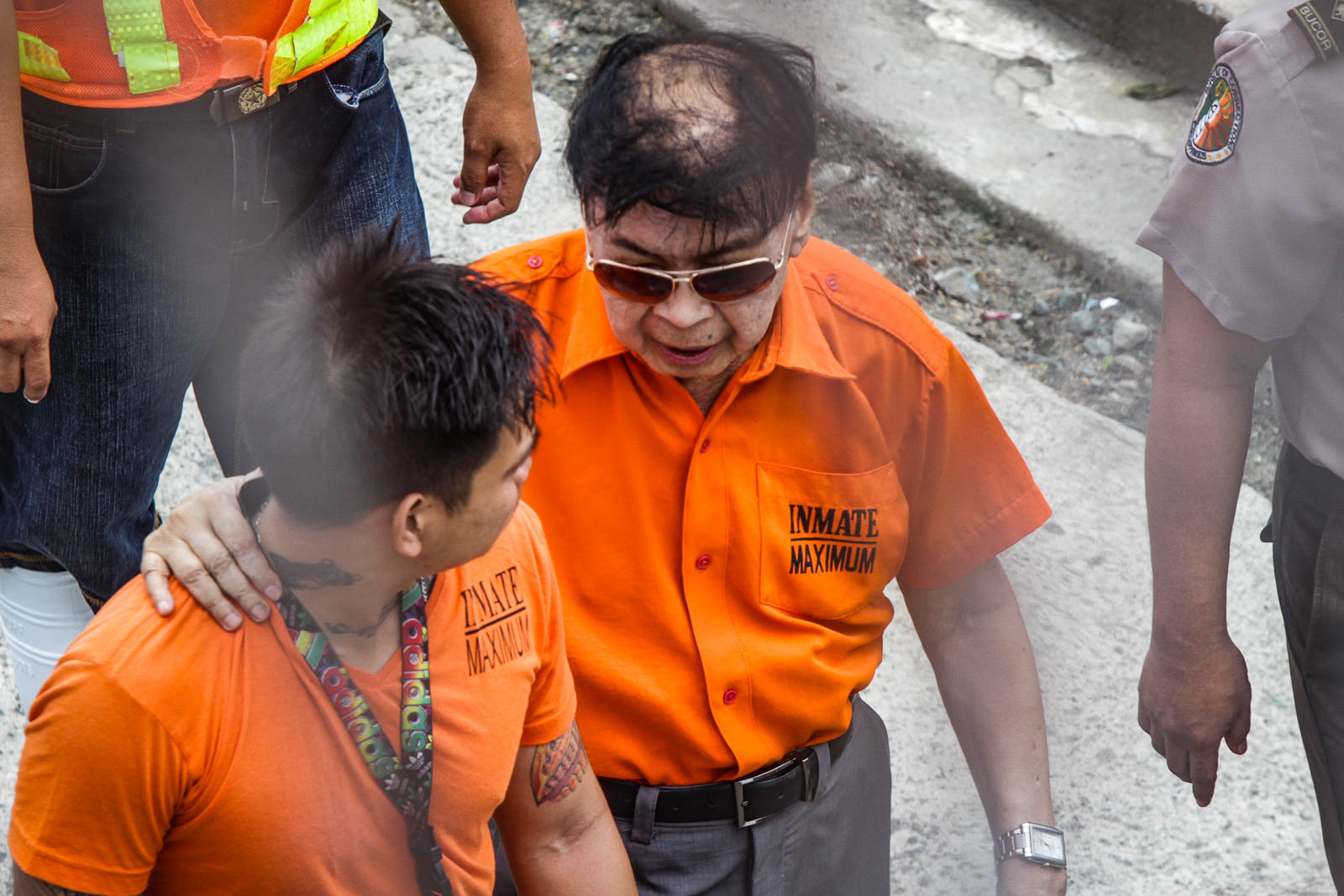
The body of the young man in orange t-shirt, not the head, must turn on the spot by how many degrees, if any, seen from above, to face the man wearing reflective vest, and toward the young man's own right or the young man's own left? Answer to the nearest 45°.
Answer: approximately 135° to the young man's own left

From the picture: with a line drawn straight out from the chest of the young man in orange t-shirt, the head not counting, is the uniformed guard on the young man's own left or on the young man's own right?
on the young man's own left

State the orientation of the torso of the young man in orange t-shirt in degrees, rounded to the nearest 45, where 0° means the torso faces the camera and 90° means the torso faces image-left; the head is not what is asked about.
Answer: approximately 315°

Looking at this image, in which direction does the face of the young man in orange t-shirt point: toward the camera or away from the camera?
away from the camera

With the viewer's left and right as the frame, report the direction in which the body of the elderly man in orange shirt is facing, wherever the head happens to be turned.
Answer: facing the viewer

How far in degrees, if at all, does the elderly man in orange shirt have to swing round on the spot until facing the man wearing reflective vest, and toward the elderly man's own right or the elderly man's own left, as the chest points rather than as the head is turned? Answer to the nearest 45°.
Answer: approximately 90° to the elderly man's own right

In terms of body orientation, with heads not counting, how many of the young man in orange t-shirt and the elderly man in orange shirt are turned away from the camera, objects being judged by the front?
0
